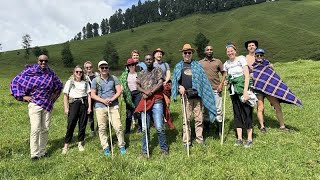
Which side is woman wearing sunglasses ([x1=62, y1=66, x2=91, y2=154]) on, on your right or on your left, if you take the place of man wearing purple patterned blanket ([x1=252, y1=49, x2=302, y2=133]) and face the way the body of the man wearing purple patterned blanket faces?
on your right

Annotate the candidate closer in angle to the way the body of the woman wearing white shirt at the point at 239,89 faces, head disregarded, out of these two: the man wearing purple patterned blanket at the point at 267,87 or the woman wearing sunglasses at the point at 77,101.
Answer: the woman wearing sunglasses

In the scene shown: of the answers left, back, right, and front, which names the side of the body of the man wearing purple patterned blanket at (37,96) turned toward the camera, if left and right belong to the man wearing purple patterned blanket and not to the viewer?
front

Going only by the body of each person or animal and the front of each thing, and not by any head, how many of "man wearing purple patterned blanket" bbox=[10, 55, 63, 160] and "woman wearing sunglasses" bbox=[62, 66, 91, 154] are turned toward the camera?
2

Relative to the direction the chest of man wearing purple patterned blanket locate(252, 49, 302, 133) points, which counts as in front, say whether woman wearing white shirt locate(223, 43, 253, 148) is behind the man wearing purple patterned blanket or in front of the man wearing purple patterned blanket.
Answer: in front

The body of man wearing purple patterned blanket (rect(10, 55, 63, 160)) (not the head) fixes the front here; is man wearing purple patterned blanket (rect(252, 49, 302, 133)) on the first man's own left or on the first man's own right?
on the first man's own left

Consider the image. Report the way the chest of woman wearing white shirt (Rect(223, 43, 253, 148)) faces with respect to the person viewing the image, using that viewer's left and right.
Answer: facing the viewer and to the left of the viewer

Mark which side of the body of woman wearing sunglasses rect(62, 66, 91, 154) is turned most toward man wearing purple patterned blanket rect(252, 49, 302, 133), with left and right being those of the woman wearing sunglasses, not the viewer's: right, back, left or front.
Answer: left

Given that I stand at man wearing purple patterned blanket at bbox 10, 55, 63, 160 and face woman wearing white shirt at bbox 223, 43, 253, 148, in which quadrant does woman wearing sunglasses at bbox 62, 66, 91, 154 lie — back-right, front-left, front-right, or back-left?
front-left

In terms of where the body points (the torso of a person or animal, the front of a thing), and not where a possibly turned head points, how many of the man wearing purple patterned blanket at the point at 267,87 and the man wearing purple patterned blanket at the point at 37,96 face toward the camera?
2

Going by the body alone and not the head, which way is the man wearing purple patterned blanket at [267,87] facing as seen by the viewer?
toward the camera

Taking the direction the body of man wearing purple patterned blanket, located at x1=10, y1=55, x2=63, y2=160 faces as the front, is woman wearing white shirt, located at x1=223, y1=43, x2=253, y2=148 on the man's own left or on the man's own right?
on the man's own left

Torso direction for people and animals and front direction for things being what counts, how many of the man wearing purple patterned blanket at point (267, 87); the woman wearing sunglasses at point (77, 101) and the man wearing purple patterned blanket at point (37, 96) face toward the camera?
3
